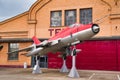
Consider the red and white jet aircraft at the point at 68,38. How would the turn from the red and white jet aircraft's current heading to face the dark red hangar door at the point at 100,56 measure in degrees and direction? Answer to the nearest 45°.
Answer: approximately 90° to its left

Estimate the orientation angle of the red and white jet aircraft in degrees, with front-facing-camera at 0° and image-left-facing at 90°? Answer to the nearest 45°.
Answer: approximately 315°
